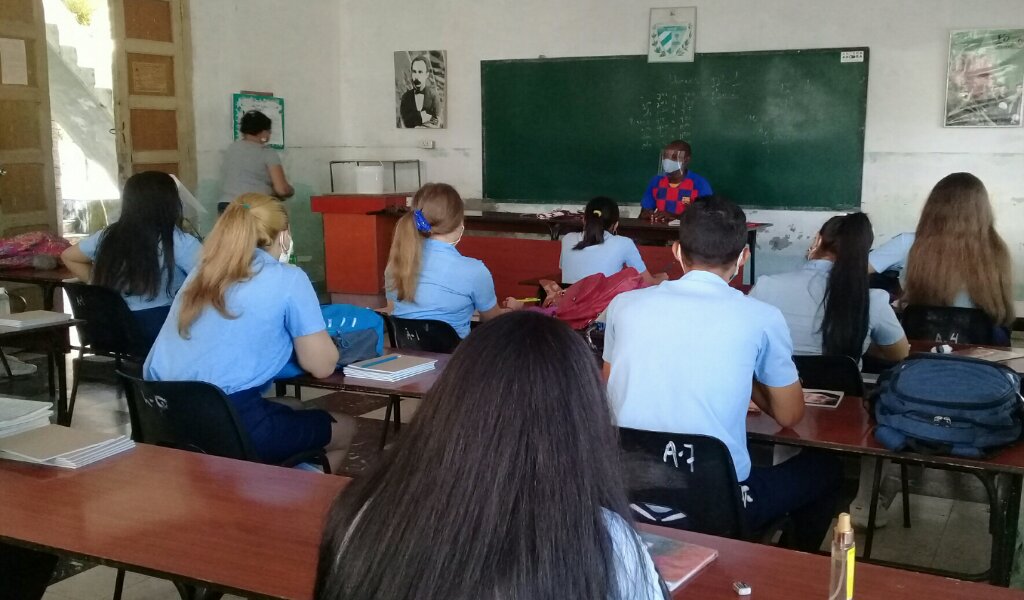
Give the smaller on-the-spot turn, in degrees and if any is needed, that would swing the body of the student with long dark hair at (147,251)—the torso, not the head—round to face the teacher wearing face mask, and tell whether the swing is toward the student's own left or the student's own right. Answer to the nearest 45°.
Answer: approximately 45° to the student's own right

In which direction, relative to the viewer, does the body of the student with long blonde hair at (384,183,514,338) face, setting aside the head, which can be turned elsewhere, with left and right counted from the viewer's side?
facing away from the viewer and to the right of the viewer

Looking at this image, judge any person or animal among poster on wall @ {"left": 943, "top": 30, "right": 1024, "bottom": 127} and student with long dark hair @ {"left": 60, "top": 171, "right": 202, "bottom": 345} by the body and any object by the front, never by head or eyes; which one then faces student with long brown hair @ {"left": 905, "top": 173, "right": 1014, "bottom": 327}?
the poster on wall

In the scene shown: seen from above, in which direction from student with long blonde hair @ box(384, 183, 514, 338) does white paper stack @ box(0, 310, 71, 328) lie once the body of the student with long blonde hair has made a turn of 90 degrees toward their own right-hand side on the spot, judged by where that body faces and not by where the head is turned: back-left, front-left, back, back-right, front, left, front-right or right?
back-right

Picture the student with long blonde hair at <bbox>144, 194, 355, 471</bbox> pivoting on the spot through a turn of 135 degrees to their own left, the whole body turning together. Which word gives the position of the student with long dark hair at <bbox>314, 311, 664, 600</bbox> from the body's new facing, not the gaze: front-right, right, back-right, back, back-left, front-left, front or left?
left

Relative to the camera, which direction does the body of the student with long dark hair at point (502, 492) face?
away from the camera

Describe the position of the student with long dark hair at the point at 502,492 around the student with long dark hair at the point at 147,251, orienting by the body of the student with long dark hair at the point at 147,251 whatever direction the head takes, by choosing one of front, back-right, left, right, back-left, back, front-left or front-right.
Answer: back

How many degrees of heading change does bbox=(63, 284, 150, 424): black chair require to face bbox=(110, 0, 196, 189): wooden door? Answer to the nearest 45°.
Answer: approximately 45° to its left

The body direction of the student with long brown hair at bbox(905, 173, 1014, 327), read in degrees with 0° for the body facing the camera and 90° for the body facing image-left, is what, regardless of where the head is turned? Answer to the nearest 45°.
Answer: approximately 180°

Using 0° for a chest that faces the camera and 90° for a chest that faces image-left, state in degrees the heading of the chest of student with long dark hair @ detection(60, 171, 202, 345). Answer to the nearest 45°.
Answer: approximately 180°

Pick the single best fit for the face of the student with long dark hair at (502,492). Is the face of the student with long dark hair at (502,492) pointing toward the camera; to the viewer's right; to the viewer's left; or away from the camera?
away from the camera

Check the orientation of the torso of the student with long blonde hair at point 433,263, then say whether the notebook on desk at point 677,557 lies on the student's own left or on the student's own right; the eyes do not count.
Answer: on the student's own right

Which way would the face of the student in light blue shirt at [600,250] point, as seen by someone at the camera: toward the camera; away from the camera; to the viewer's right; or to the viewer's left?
away from the camera

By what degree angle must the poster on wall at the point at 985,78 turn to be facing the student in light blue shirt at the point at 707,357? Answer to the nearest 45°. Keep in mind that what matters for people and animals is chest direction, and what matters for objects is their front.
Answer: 0° — it already faces them

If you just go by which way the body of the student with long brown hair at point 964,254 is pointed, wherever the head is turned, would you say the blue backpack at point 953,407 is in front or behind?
behind
